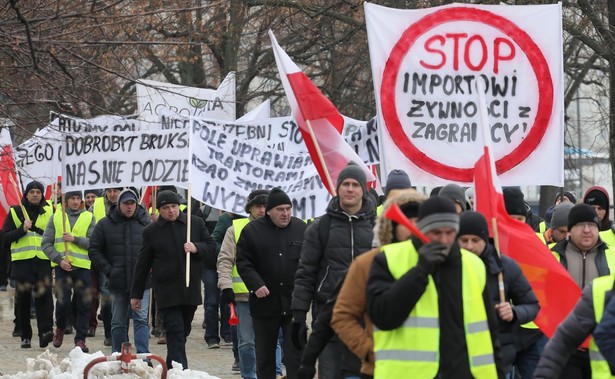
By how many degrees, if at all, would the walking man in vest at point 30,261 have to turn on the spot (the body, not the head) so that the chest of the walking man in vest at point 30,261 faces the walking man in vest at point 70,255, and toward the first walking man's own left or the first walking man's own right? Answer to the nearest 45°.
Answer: approximately 45° to the first walking man's own left

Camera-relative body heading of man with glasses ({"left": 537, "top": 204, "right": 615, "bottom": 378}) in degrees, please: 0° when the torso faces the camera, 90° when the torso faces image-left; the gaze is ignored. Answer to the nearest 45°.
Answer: approximately 0°

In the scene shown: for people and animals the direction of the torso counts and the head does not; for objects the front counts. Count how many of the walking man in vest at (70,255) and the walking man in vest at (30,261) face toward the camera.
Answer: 2

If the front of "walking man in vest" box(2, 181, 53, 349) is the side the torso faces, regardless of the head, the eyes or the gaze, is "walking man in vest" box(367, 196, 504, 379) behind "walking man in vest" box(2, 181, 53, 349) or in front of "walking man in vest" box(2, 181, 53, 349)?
in front

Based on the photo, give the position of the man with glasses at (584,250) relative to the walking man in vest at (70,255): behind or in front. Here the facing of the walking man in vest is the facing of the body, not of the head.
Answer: in front

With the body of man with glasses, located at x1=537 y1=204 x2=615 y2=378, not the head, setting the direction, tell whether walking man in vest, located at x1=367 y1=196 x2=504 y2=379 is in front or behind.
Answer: in front
